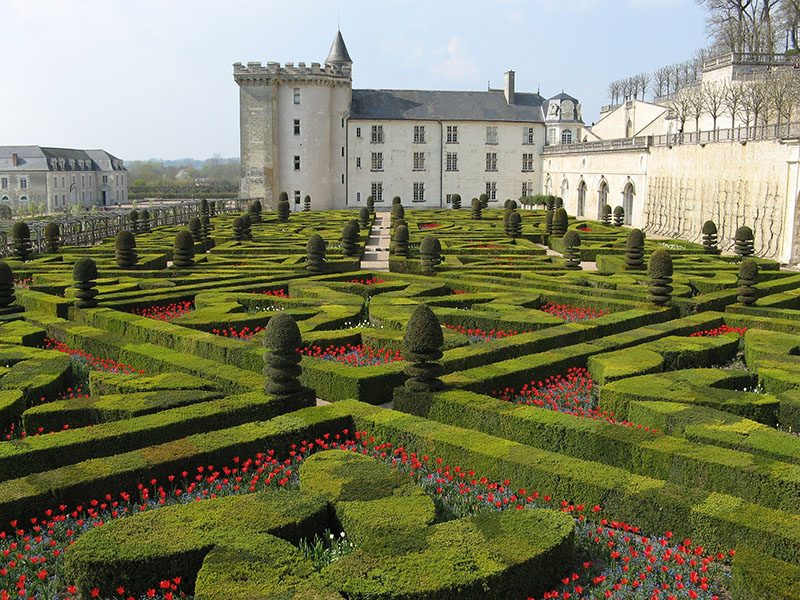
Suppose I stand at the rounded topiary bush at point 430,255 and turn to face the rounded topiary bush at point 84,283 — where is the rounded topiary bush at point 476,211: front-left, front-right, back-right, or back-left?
back-right

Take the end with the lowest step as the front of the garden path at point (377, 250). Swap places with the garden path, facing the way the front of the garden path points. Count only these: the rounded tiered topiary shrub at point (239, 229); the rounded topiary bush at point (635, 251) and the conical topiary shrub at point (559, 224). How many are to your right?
1

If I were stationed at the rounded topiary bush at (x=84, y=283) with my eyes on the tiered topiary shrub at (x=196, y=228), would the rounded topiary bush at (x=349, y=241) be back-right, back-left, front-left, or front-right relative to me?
front-right
